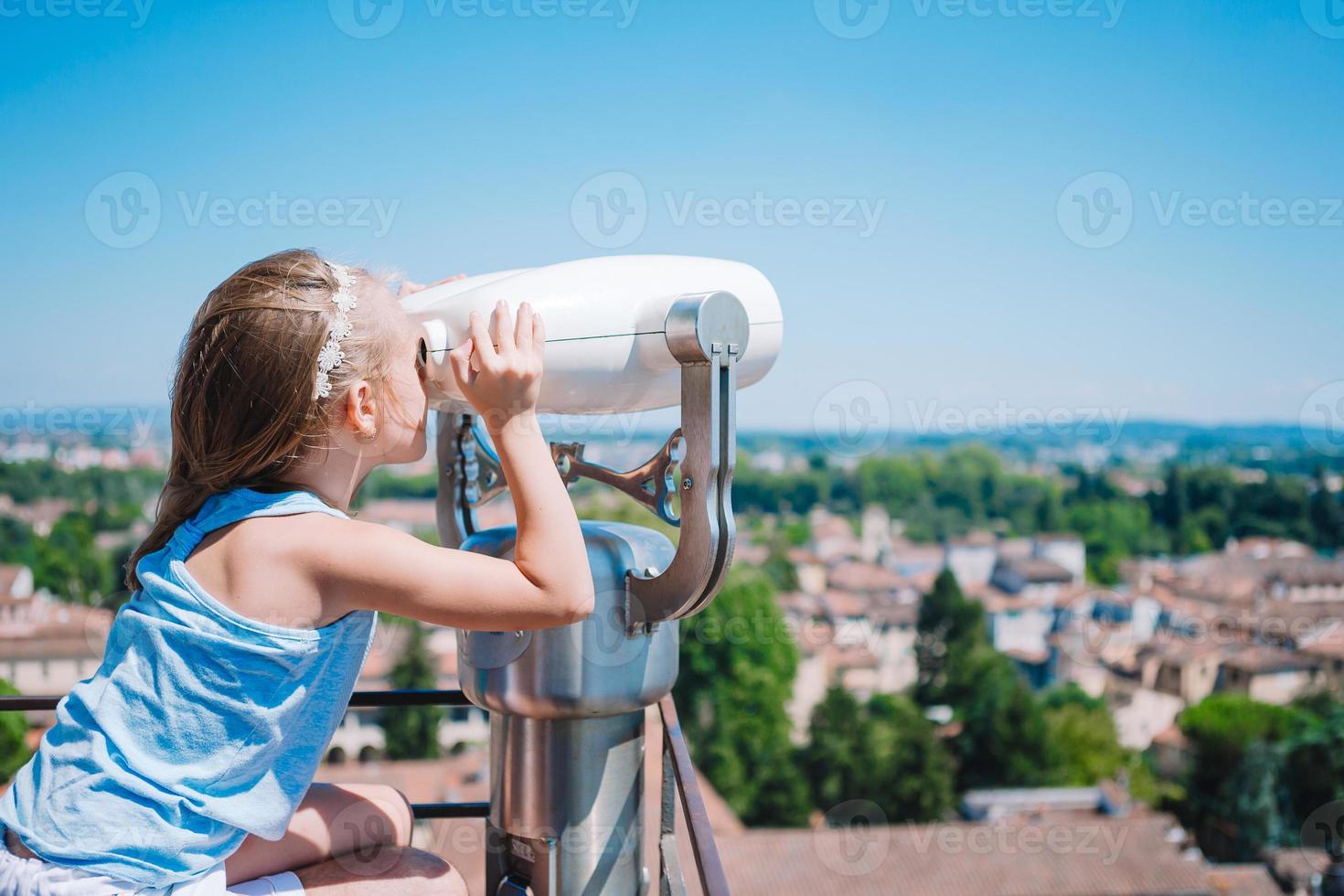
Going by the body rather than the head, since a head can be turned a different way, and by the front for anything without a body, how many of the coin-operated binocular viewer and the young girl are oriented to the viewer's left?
0

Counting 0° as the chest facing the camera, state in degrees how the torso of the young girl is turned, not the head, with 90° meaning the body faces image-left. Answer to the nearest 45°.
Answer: approximately 225°

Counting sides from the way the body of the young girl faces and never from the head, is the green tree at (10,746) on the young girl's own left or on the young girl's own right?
on the young girl's own left

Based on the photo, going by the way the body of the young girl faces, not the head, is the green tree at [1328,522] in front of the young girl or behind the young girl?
in front

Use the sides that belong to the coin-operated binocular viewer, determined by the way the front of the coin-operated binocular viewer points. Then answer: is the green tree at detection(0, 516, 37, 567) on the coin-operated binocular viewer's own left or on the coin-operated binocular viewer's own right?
on the coin-operated binocular viewer's own left

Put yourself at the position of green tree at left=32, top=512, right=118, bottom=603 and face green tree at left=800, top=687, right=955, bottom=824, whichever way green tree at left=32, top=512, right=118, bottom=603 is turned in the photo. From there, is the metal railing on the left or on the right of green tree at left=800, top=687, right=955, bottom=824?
right

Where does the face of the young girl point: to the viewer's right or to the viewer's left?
to the viewer's right

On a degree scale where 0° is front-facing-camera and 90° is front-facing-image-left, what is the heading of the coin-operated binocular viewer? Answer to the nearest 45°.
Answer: approximately 225°
